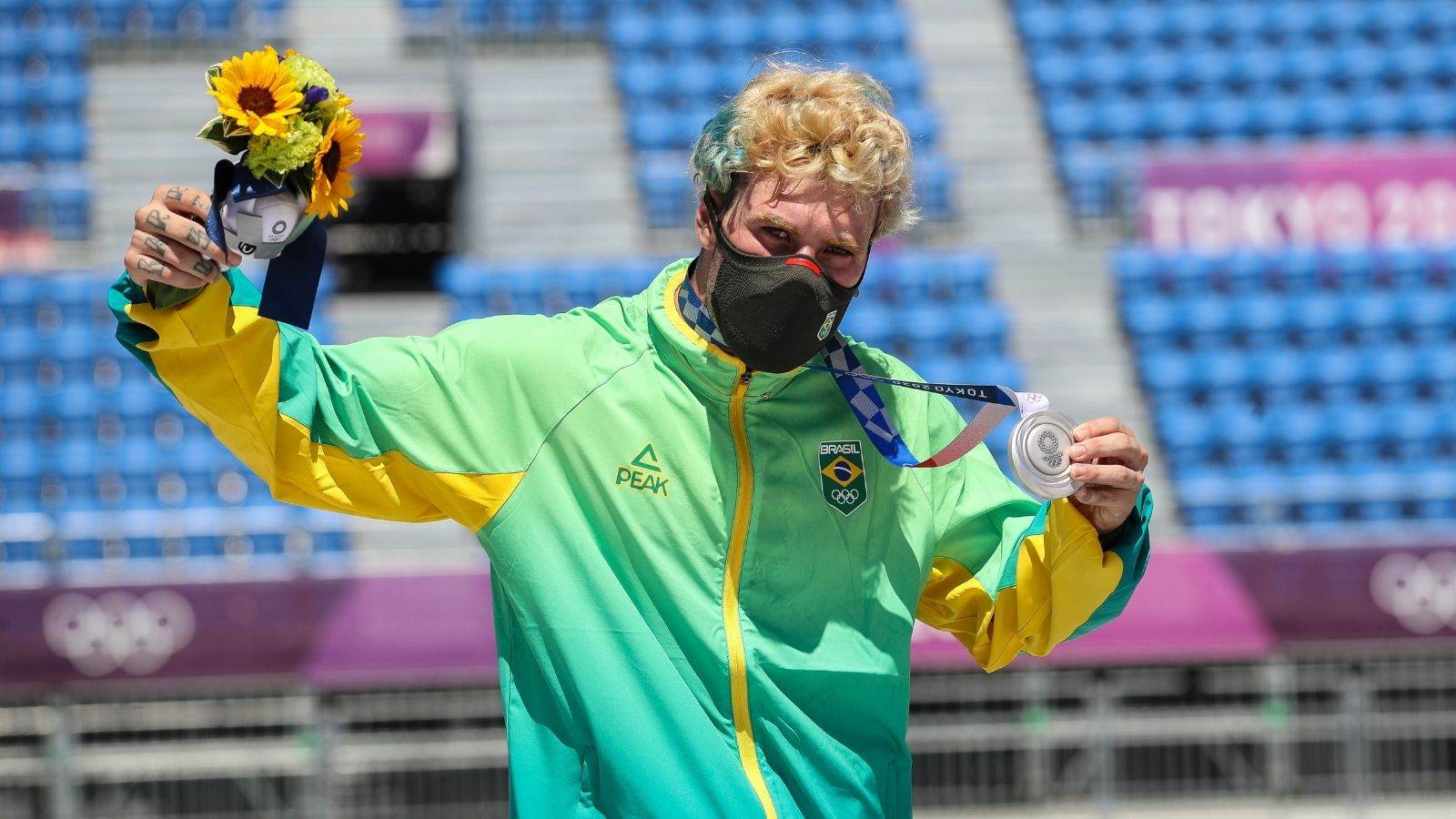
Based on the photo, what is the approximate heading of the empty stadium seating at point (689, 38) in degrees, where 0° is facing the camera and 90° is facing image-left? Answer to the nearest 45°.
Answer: approximately 0°

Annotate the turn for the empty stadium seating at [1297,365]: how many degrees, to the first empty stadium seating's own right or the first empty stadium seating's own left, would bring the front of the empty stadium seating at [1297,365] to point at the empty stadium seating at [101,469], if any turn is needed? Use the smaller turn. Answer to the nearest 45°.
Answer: approximately 45° to the first empty stadium seating's own right

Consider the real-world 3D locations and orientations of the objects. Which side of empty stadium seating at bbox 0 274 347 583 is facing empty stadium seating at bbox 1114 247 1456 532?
left

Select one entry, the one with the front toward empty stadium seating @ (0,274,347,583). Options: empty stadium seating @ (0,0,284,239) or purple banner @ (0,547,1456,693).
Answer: empty stadium seating @ (0,0,284,239)

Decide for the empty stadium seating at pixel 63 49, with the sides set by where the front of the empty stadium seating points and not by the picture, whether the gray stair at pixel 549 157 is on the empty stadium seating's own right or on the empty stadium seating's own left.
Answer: on the empty stadium seating's own left

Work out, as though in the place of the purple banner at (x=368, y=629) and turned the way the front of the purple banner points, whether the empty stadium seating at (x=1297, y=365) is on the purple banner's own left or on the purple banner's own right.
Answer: on the purple banner's own left

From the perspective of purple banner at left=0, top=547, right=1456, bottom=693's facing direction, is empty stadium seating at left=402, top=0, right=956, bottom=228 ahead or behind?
behind

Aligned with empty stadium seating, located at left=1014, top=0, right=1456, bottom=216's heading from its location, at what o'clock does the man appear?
The man is roughly at 12 o'clock from the empty stadium seating.

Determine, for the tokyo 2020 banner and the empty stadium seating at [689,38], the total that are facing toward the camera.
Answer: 2
